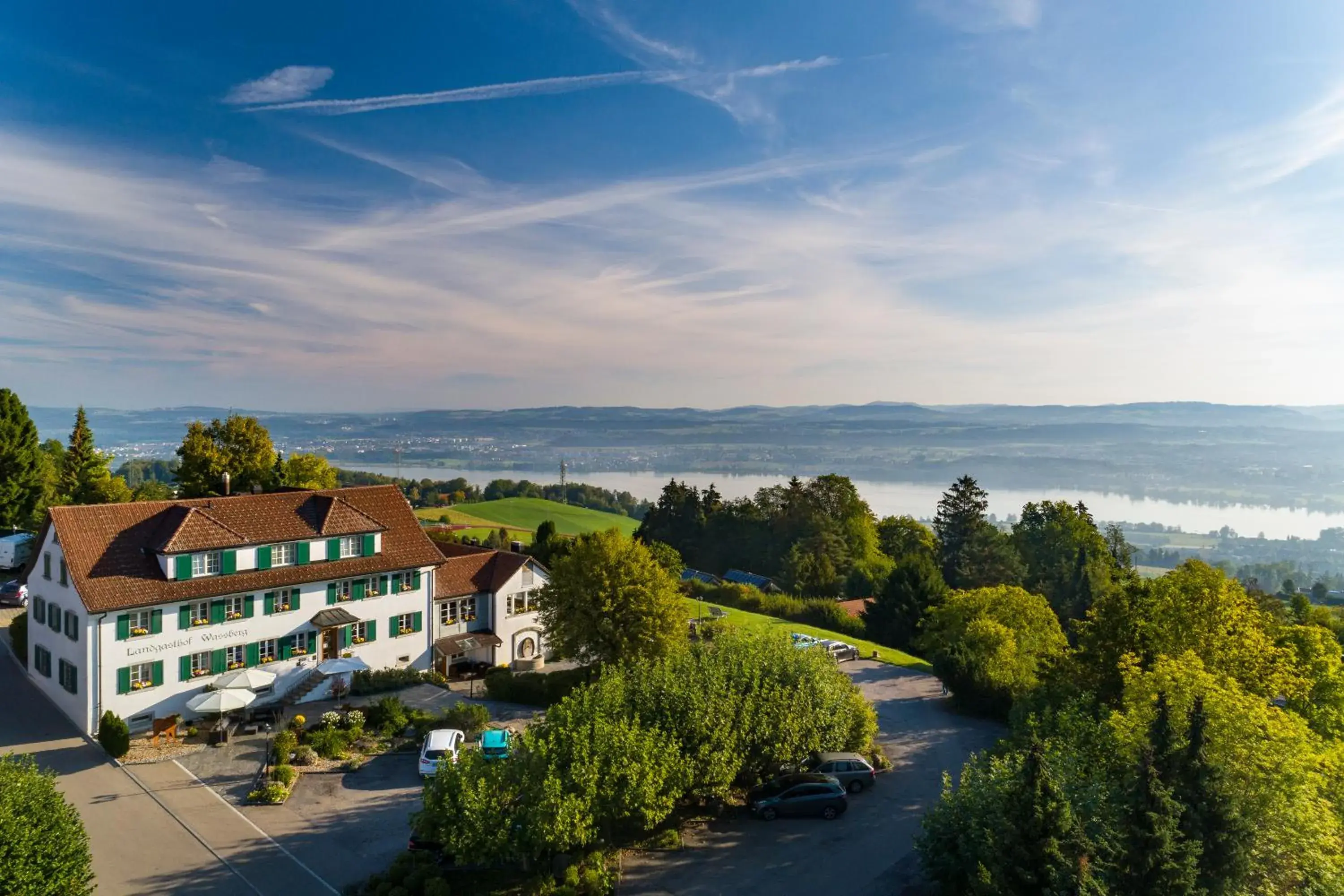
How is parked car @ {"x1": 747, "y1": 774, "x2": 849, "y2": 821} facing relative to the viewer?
to the viewer's left

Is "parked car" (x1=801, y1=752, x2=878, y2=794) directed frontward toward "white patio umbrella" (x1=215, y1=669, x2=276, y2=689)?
yes

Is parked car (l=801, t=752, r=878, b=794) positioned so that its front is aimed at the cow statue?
yes

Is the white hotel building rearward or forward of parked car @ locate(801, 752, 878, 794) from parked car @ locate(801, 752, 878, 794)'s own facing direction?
forward

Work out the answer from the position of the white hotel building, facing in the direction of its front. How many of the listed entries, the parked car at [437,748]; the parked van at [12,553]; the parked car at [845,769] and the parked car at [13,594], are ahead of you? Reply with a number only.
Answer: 2

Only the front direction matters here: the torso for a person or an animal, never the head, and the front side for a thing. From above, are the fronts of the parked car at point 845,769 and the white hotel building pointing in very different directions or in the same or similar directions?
very different directions

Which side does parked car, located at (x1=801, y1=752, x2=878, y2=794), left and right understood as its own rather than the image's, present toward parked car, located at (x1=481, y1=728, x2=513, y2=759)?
front

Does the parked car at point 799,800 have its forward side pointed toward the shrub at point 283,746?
yes

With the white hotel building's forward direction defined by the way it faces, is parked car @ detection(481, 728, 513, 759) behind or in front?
in front

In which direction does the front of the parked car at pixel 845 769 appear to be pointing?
to the viewer's left

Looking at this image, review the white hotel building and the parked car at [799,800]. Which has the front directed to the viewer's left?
the parked car

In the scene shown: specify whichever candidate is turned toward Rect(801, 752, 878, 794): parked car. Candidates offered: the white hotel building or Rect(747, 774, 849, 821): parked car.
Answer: the white hotel building

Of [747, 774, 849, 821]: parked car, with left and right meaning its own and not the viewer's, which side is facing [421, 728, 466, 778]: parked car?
front

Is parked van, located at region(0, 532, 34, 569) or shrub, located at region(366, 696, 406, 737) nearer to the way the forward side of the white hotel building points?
the shrub
